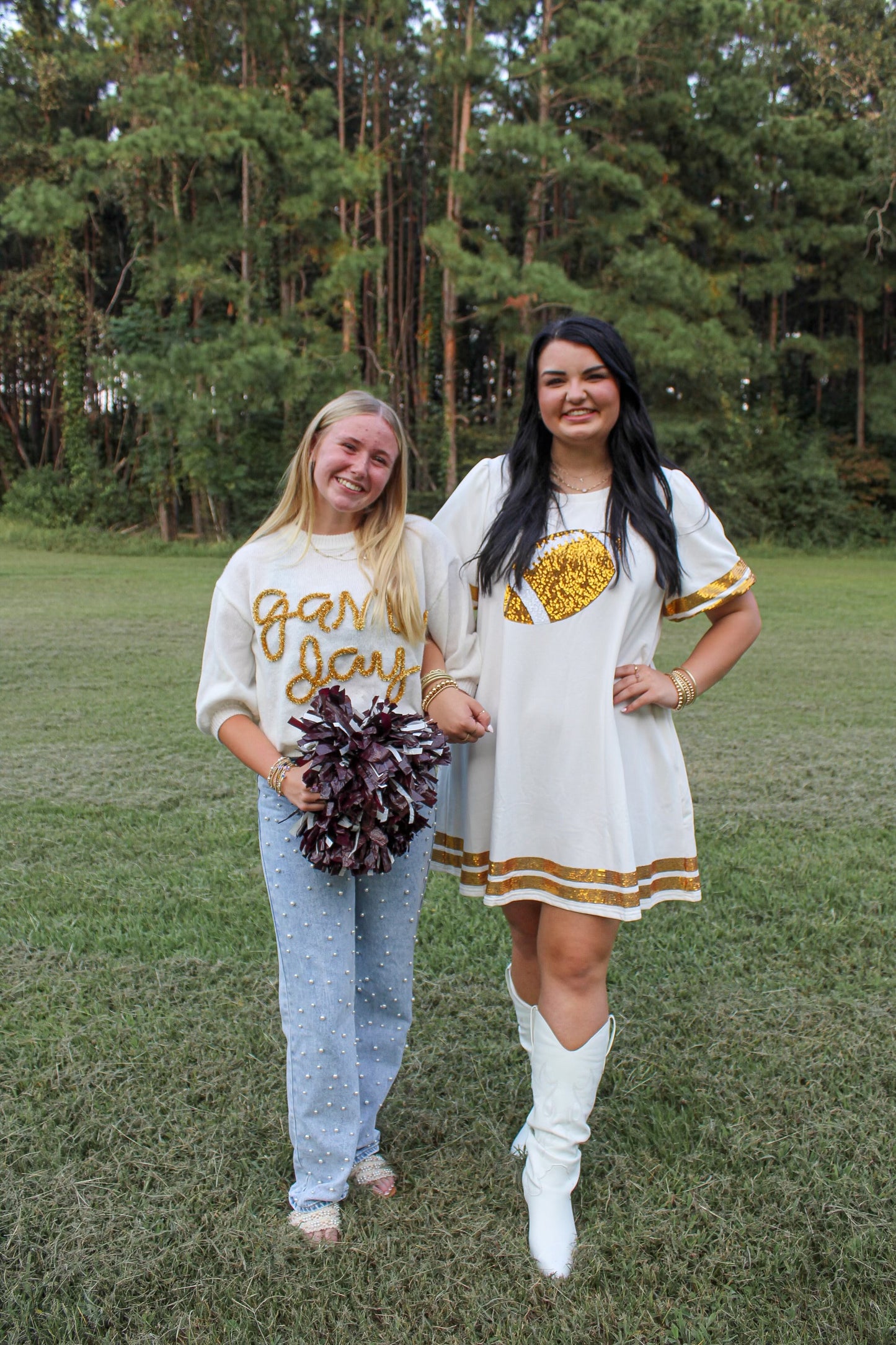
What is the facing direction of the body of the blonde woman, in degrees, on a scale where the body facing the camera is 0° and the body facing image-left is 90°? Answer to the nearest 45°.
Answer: approximately 0°

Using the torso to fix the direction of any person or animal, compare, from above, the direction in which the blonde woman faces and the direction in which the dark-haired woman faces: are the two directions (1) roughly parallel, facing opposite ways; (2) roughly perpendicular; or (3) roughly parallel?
roughly parallel

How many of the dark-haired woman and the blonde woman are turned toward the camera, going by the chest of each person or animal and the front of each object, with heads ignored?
2

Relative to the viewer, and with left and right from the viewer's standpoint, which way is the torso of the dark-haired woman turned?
facing the viewer
